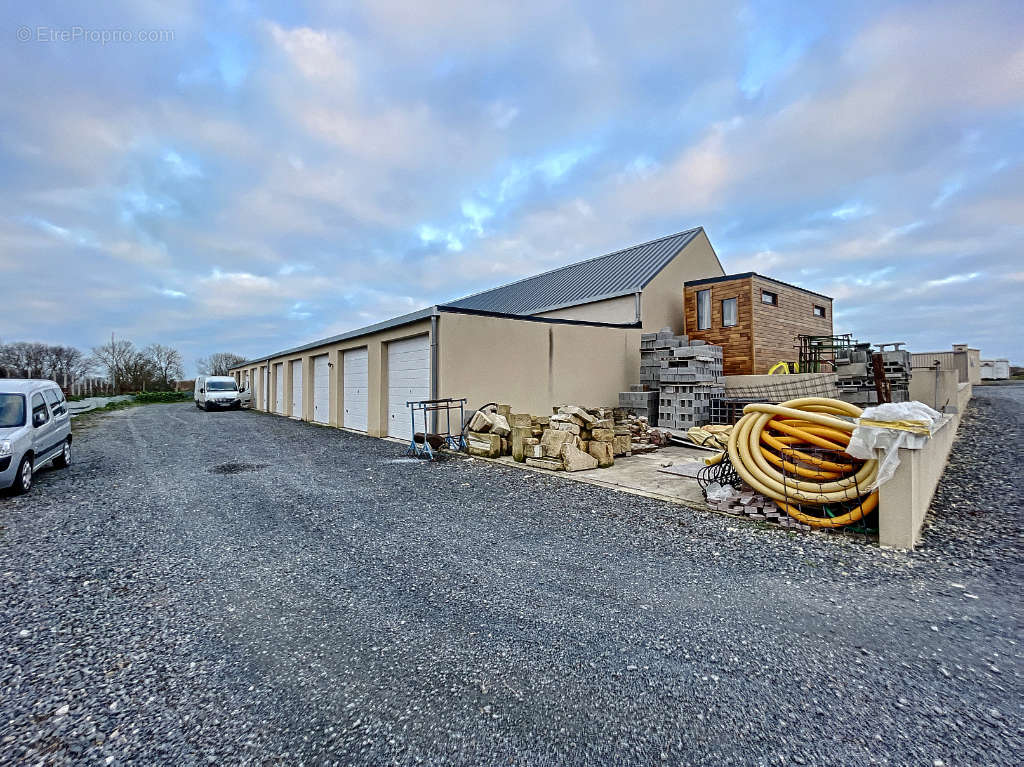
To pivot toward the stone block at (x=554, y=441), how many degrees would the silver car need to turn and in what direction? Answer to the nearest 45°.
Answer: approximately 90° to its left

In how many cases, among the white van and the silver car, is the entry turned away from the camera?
0

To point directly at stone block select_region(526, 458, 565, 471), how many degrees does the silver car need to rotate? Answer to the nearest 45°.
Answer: approximately 90° to its left

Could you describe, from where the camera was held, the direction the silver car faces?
facing the viewer and to the left of the viewer

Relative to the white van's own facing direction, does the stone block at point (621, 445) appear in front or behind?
in front

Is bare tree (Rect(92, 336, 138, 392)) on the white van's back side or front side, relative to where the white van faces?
on the back side

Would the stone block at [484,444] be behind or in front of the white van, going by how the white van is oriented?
in front

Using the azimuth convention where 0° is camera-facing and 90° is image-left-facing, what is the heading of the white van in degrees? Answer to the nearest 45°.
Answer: approximately 315°

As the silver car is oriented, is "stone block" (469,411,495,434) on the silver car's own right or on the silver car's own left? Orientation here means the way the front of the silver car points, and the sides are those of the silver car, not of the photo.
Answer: on the silver car's own left
